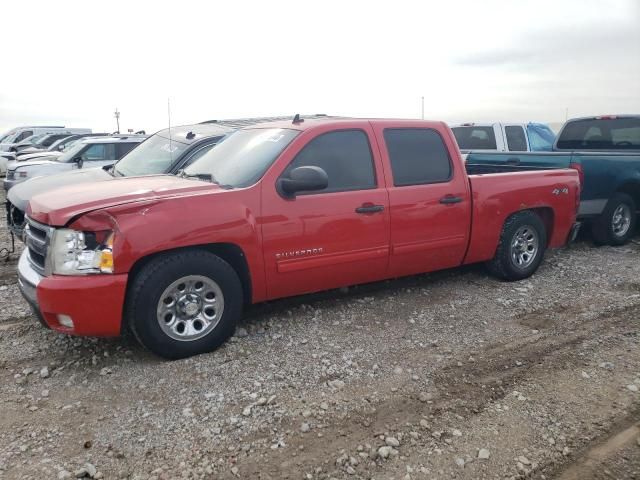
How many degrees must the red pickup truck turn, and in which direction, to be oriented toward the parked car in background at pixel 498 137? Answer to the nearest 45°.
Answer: approximately 180°

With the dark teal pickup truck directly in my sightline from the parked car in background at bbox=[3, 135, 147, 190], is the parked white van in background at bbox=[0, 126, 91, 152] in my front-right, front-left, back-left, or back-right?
back-left

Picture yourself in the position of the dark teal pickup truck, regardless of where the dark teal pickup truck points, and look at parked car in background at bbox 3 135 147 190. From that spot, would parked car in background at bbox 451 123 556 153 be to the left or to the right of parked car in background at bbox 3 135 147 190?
right

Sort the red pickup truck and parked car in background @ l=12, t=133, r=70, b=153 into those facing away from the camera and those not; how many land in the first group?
0

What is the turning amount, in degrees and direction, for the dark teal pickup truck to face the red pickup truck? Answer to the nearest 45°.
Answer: approximately 180°

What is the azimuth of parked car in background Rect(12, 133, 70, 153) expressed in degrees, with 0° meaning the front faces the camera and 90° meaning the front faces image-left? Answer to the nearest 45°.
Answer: approximately 45°

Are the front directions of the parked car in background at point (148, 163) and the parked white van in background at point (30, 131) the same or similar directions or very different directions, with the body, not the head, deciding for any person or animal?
same or similar directions

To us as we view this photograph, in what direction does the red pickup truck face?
facing the viewer and to the left of the viewer

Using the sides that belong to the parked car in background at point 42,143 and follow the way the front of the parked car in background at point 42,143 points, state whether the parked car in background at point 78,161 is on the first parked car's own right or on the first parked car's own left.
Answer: on the first parked car's own left
